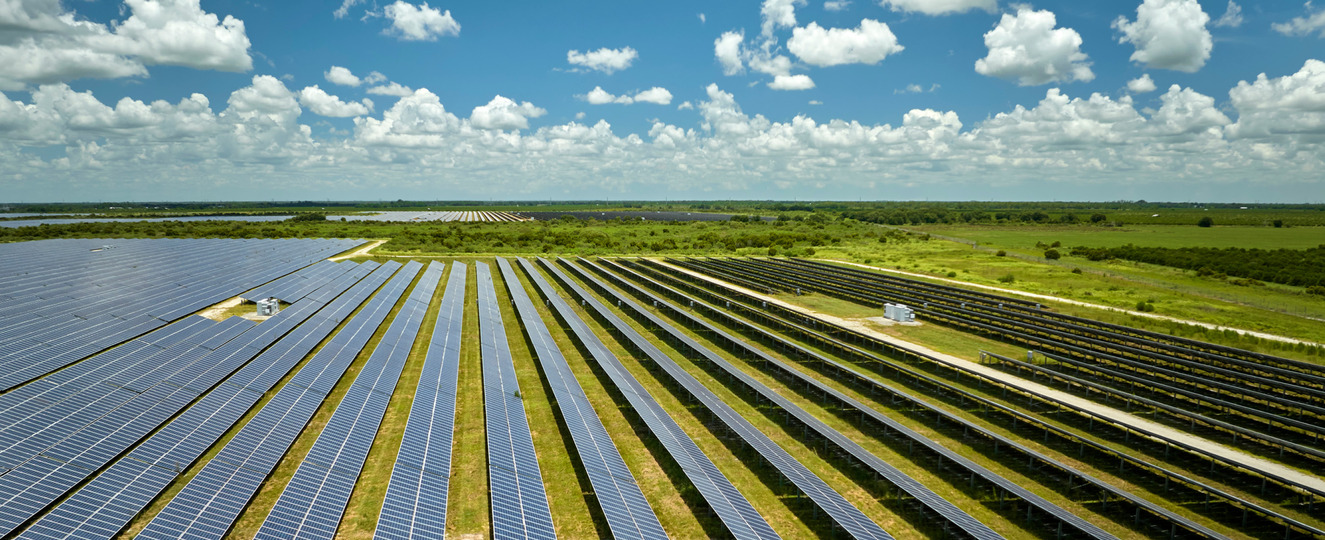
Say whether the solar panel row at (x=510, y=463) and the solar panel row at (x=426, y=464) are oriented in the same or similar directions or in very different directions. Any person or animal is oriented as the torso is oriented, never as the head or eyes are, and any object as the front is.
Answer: same or similar directions
